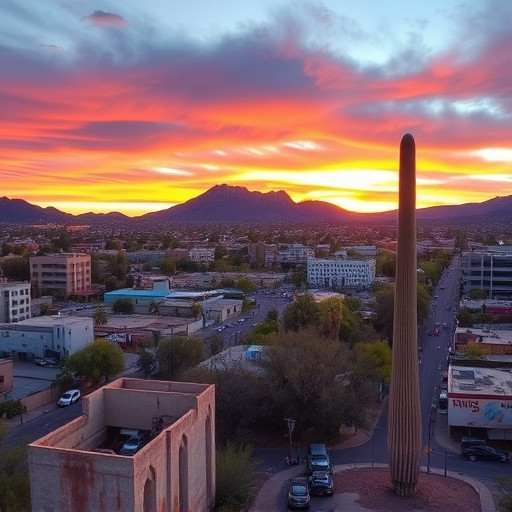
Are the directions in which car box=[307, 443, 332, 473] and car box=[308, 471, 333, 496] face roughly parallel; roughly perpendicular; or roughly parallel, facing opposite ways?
roughly parallel

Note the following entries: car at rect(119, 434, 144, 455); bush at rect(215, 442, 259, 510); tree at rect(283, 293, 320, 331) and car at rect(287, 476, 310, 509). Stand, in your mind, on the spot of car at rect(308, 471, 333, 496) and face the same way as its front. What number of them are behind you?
1

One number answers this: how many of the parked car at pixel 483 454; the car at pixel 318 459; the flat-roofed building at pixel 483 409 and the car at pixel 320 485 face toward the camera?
3

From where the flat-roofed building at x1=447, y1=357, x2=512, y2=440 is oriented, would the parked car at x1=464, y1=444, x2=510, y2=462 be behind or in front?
in front

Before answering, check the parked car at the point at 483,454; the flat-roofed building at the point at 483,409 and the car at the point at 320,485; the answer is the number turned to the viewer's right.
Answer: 1

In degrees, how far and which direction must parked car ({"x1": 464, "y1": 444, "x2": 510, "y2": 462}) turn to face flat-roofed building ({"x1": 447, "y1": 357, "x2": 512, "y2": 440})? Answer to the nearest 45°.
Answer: approximately 90° to its left

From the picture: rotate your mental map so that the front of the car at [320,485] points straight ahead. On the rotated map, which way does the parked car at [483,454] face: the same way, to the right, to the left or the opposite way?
to the left

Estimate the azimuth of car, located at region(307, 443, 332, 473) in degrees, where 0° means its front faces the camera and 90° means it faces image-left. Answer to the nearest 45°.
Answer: approximately 0°

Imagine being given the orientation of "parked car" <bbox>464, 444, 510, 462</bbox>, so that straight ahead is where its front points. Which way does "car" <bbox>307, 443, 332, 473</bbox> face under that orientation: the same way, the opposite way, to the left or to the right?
to the right

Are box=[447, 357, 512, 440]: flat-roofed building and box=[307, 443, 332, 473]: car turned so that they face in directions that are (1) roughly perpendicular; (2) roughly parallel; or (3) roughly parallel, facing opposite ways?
roughly parallel

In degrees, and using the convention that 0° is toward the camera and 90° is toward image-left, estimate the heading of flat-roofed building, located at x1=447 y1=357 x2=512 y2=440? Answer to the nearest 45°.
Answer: approximately 0°

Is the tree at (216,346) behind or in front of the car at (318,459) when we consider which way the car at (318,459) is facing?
behind

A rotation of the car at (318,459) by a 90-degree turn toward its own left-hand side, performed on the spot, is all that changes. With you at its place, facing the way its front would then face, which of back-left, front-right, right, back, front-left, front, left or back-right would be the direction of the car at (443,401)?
front-left

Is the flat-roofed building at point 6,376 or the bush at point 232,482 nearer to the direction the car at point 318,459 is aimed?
the bush

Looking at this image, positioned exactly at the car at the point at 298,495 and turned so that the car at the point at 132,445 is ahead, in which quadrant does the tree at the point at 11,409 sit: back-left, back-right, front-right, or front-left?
front-right

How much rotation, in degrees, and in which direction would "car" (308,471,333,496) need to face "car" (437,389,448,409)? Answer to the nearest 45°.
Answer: approximately 135° to its left

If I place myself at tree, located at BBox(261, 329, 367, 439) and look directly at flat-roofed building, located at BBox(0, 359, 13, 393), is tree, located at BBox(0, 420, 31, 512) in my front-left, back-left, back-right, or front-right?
front-left

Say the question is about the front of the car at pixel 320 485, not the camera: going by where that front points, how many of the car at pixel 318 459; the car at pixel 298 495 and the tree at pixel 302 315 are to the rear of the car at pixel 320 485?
2
